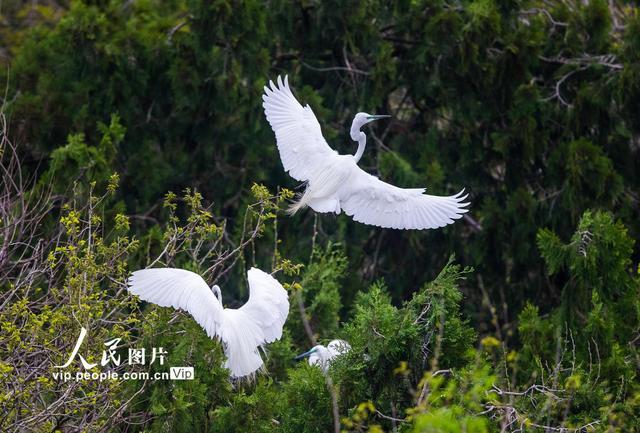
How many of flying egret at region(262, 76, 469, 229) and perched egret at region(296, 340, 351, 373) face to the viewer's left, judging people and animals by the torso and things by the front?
1

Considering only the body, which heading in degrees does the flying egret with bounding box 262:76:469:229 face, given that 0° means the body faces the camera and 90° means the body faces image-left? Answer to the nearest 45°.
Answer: approximately 225°

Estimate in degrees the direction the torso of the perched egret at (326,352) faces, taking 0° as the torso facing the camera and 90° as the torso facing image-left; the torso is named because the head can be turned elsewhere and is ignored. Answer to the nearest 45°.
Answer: approximately 90°

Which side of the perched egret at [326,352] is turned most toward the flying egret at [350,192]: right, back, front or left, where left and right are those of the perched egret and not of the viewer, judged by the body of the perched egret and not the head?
right

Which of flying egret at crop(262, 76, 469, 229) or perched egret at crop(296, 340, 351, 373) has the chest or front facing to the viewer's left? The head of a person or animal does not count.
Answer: the perched egret

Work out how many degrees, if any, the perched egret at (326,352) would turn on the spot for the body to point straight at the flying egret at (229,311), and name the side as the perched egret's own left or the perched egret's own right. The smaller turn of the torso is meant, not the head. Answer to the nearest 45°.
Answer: approximately 45° to the perched egret's own left
